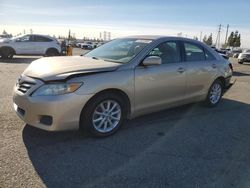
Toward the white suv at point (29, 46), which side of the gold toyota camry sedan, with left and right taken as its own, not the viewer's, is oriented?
right

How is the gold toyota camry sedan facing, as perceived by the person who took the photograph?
facing the viewer and to the left of the viewer
